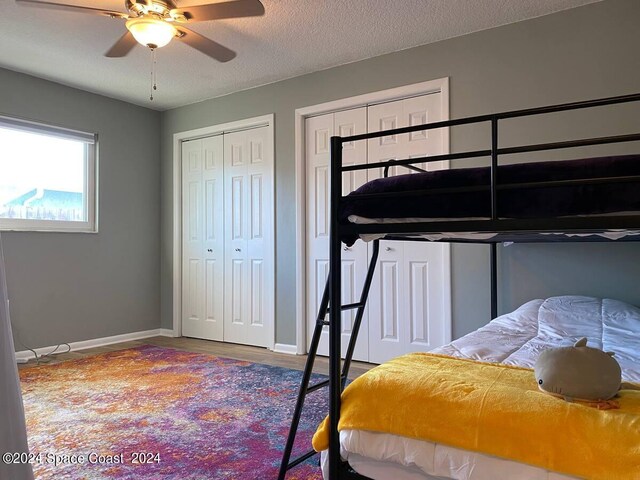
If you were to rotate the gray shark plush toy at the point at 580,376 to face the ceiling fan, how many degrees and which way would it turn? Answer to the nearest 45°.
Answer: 0° — it already faces it

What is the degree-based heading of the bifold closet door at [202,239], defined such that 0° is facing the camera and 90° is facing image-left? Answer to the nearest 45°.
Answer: approximately 45°

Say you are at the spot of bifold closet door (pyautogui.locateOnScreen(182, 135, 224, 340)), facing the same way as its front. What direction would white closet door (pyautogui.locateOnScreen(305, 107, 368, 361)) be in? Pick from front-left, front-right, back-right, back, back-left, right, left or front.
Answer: left

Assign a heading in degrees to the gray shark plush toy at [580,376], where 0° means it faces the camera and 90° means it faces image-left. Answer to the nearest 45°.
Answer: approximately 90°

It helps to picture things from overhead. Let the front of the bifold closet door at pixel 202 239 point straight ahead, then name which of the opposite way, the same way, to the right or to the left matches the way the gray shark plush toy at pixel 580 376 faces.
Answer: to the right

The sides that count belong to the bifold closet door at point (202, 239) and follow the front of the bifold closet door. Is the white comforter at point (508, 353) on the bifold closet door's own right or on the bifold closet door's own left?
on the bifold closet door's own left

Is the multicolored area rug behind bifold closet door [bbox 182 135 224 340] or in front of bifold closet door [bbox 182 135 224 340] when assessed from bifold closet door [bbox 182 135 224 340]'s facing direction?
in front
